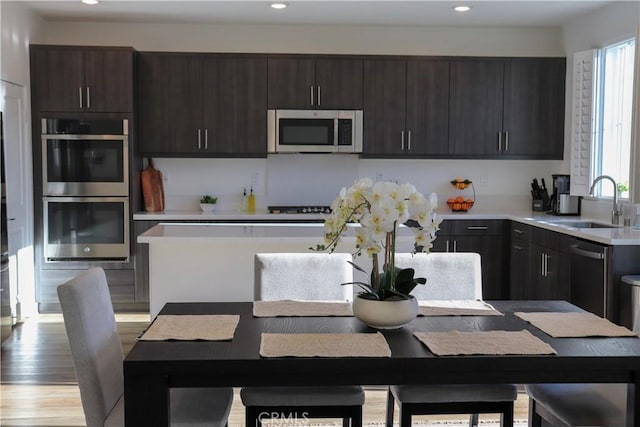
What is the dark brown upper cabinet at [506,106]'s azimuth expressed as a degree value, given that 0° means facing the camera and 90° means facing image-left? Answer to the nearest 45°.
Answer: approximately 0°

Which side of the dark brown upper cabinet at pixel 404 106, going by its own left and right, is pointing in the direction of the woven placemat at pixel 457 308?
front

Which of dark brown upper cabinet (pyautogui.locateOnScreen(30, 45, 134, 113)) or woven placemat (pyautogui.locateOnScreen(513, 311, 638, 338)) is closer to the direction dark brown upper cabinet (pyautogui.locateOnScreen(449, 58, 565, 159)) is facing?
the woven placemat

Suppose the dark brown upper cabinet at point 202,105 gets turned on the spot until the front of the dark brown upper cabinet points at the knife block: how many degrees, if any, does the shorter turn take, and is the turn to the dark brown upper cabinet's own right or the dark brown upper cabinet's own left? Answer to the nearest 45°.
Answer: approximately 90° to the dark brown upper cabinet's own left

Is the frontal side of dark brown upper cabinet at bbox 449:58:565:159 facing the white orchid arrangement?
yes

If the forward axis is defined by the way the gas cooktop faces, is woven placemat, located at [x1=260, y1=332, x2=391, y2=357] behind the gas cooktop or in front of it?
in front

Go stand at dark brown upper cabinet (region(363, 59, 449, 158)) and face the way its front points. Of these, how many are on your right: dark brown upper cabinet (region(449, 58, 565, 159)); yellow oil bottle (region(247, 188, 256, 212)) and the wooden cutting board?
2

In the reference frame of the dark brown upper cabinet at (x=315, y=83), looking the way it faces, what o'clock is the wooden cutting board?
The wooden cutting board is roughly at 3 o'clock from the dark brown upper cabinet.

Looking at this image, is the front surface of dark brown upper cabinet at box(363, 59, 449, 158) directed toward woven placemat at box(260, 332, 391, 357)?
yes

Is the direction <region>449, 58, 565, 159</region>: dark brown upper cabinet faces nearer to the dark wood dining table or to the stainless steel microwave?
the dark wood dining table
